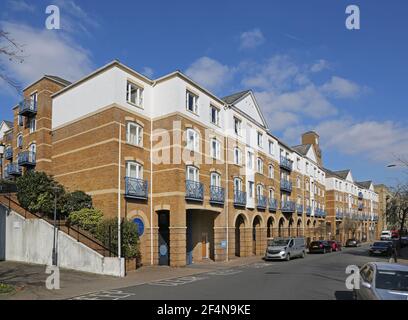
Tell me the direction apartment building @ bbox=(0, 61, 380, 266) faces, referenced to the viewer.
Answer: facing the viewer and to the right of the viewer

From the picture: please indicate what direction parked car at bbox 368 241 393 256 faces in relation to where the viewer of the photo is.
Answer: facing the viewer and to the left of the viewer

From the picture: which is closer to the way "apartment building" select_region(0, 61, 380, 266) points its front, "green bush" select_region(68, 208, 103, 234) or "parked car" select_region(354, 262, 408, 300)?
the parked car

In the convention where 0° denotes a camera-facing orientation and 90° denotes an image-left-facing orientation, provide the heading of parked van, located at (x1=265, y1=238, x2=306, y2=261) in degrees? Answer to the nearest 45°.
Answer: approximately 45°

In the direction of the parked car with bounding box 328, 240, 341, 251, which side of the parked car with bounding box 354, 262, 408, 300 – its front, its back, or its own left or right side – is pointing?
back

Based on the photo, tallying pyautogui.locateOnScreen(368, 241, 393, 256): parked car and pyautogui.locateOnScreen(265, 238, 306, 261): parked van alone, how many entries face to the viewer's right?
0

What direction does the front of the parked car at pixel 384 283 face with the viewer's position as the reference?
facing the viewer

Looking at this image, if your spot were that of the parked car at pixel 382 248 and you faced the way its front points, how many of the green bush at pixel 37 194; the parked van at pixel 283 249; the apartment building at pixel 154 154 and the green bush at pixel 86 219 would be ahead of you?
4

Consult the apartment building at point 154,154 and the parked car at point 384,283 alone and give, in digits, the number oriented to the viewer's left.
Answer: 0

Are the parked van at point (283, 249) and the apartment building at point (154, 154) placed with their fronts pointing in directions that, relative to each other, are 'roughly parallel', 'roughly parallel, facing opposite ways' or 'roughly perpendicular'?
roughly perpendicular

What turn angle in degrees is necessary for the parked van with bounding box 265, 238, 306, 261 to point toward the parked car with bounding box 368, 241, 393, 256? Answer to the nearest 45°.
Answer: approximately 180°

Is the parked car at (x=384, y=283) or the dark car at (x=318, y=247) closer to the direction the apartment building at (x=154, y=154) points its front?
the parked car

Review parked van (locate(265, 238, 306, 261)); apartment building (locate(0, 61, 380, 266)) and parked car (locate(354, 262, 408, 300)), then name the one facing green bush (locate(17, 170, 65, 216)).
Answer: parked van (locate(265, 238, 306, 261))
